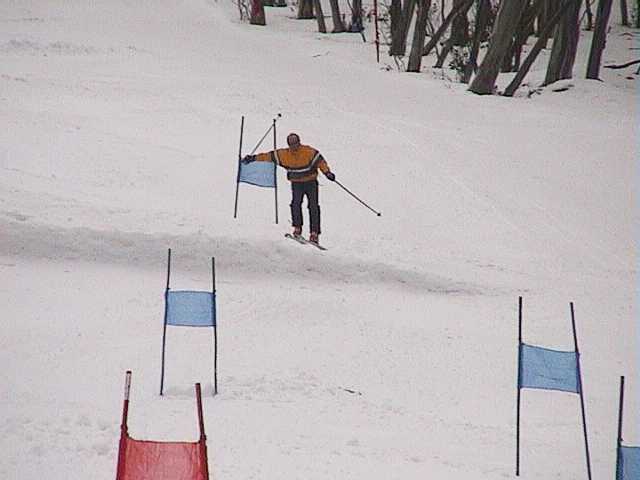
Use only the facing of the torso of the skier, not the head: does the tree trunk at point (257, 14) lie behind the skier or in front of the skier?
behind

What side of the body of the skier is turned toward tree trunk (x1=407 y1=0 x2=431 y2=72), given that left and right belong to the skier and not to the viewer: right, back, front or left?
back

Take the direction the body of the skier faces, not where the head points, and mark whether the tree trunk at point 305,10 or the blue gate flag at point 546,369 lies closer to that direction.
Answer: the blue gate flag

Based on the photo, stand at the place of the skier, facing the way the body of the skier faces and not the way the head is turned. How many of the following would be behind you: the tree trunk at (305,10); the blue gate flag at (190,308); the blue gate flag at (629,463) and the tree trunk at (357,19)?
2

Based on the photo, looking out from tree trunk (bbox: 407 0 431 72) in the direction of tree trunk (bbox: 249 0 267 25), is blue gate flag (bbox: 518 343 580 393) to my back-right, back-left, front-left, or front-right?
back-left

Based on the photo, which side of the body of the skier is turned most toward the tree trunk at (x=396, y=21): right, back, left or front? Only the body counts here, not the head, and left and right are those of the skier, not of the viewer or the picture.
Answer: back

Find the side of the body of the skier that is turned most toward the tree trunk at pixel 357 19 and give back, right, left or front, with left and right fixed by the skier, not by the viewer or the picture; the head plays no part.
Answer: back

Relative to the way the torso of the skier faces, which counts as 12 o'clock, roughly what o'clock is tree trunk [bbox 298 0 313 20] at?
The tree trunk is roughly at 6 o'clock from the skier.

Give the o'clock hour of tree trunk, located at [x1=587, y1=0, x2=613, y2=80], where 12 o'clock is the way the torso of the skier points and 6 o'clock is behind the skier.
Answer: The tree trunk is roughly at 7 o'clock from the skier.

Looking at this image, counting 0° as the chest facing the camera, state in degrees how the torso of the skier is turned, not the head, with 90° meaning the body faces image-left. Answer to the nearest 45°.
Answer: approximately 0°

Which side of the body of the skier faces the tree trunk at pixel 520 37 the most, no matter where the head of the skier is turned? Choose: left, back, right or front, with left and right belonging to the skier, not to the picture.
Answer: back

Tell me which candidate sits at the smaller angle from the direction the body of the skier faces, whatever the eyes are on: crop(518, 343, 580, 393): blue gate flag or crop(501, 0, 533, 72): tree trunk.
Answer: the blue gate flag

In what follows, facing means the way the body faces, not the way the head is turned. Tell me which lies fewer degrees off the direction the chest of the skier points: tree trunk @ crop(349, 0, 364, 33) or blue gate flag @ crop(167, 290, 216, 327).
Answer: the blue gate flag

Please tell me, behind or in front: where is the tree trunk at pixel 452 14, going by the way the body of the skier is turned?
behind

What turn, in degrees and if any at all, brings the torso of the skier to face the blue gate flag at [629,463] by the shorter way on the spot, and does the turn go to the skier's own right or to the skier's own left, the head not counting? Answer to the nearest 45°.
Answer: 0° — they already face it

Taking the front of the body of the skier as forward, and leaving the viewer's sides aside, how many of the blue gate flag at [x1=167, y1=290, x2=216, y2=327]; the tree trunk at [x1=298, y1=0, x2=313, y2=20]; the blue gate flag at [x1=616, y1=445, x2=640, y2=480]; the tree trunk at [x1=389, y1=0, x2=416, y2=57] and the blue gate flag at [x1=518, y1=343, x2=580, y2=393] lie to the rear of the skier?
2
